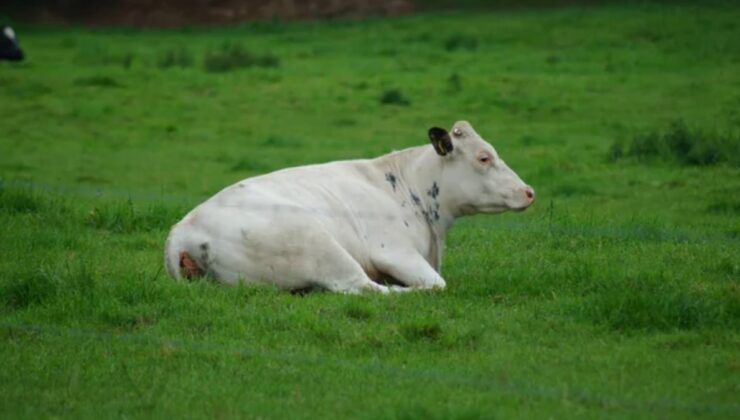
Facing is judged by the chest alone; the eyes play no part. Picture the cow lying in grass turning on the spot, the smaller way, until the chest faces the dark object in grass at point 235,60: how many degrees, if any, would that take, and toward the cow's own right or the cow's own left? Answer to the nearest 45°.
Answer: approximately 90° to the cow's own left

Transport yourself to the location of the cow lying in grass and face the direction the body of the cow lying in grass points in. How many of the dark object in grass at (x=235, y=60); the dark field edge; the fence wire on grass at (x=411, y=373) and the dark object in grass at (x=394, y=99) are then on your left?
3

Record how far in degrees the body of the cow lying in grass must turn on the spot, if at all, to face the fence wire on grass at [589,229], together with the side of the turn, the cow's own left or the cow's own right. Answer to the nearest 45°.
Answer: approximately 45° to the cow's own left

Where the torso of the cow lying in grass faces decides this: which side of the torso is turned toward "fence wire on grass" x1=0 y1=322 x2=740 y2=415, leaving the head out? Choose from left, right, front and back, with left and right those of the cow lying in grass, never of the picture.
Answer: right

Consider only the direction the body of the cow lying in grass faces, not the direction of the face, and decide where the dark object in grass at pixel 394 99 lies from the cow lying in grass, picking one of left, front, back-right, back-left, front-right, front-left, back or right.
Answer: left

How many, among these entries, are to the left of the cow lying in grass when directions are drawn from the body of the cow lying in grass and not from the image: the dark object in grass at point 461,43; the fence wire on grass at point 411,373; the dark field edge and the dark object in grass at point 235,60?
3

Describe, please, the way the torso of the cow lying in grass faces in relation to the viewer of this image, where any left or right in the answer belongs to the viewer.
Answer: facing to the right of the viewer

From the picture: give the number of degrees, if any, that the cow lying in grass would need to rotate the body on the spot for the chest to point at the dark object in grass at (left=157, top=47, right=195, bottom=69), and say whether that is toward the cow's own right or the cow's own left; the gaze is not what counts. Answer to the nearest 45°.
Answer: approximately 90° to the cow's own left

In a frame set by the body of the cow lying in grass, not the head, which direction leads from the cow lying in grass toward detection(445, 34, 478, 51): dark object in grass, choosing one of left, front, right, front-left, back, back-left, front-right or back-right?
left
